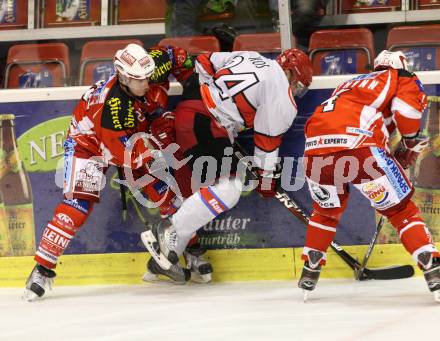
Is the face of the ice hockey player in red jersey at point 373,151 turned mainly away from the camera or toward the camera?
away from the camera

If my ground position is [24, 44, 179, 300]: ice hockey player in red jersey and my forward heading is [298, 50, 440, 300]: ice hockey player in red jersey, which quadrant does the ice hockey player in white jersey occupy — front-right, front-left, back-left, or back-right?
front-left

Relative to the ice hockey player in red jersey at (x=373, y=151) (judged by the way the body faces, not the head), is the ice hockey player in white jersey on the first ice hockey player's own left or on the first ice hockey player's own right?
on the first ice hockey player's own left

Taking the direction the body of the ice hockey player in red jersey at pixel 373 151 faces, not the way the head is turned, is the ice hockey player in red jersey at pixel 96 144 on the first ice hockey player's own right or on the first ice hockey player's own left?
on the first ice hockey player's own left

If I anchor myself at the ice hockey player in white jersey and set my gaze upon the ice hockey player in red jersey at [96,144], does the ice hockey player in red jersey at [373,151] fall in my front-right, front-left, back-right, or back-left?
back-left
